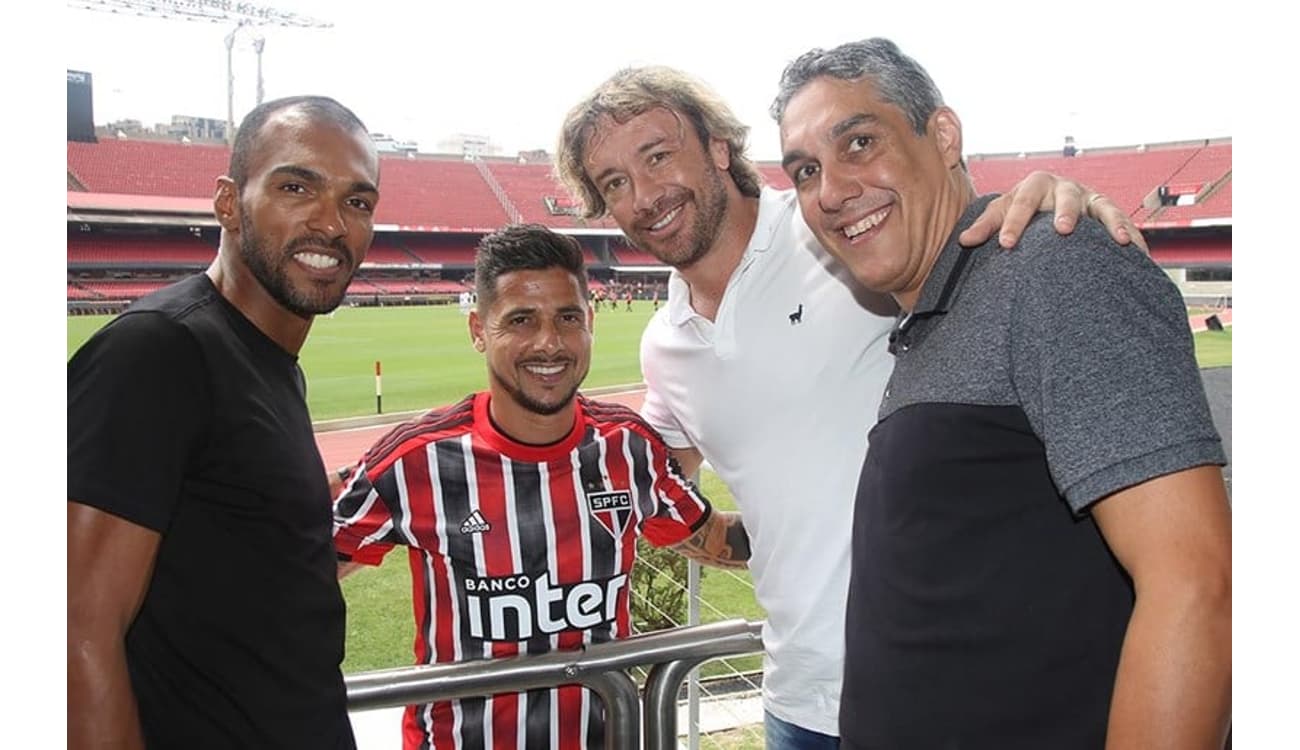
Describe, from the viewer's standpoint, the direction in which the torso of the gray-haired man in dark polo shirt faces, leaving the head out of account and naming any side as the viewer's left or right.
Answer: facing the viewer and to the left of the viewer

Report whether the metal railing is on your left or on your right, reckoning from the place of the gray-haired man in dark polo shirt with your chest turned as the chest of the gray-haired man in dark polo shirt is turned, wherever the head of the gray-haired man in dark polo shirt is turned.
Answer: on your right

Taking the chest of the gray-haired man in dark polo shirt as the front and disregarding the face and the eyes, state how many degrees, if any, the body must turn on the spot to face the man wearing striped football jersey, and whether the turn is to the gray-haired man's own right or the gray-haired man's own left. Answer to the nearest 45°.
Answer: approximately 90° to the gray-haired man's own right

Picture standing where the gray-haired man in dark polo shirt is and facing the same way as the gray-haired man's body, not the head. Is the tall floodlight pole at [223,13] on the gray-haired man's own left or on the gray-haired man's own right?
on the gray-haired man's own right
